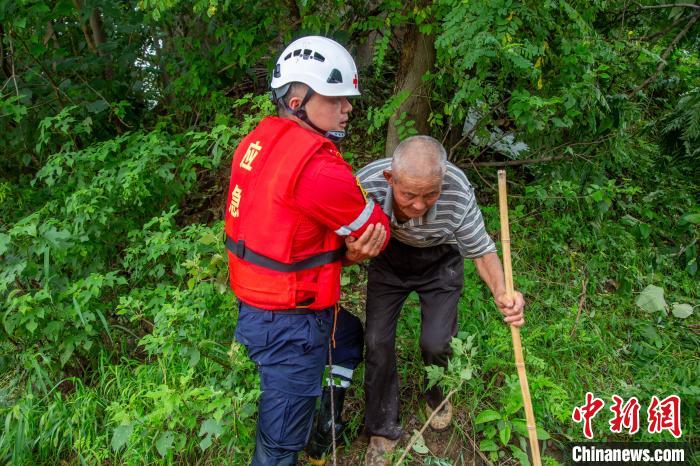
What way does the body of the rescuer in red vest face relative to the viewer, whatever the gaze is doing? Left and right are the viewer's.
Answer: facing away from the viewer and to the right of the viewer

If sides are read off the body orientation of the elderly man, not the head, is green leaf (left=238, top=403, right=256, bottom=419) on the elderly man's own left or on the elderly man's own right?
on the elderly man's own right

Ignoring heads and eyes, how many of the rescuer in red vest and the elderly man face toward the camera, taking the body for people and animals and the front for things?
1

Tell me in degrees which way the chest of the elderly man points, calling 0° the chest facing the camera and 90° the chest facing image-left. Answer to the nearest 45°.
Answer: approximately 0°

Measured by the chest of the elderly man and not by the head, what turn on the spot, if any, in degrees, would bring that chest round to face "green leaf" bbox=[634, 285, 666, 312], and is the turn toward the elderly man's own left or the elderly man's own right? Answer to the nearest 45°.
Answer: approximately 135° to the elderly man's own left

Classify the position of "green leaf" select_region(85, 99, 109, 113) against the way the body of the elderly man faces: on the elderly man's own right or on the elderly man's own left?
on the elderly man's own right
